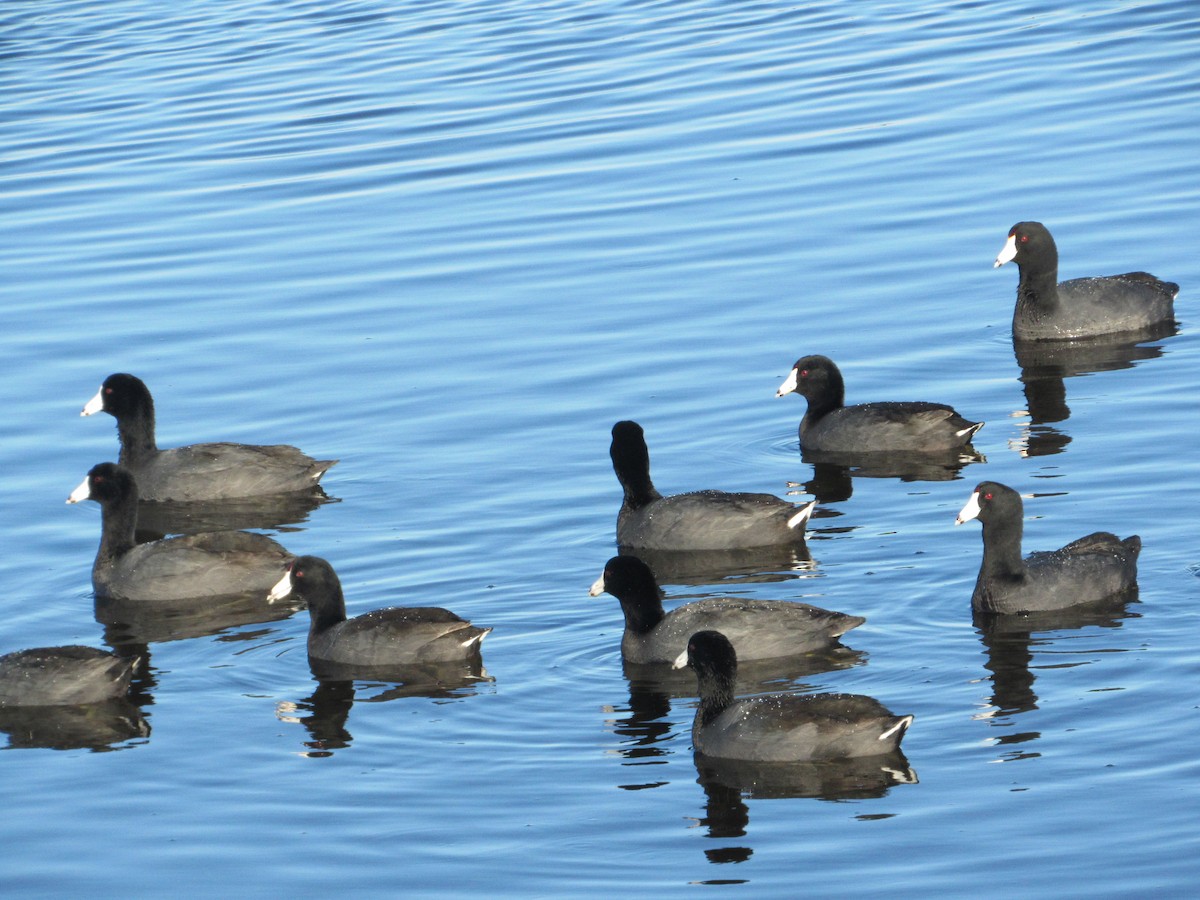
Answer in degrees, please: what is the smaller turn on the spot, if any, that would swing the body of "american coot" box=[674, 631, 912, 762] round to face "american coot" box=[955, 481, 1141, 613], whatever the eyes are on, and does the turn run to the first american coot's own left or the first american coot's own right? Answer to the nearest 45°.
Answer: approximately 135° to the first american coot's own right

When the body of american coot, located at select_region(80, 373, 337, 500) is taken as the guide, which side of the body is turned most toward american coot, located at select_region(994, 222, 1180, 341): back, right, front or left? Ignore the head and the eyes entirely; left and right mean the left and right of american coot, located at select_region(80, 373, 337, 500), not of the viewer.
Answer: back

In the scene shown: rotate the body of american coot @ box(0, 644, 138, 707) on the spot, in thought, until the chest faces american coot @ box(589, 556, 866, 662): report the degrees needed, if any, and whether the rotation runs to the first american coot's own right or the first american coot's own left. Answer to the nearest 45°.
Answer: approximately 180°

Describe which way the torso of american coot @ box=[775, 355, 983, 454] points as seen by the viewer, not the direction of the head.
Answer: to the viewer's left

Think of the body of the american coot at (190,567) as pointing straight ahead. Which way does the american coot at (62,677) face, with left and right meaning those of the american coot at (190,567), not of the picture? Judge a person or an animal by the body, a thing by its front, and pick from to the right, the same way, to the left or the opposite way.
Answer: the same way

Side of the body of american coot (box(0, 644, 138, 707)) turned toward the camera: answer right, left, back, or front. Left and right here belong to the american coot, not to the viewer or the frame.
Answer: left

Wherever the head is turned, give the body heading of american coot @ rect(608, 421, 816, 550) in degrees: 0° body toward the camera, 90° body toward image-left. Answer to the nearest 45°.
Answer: approximately 90°

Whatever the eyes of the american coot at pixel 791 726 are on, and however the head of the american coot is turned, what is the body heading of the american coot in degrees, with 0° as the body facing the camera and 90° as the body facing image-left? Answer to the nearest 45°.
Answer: approximately 90°

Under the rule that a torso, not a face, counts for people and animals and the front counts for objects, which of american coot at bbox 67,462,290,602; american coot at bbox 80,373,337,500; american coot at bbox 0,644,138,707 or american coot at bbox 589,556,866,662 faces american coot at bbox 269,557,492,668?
american coot at bbox 589,556,866,662

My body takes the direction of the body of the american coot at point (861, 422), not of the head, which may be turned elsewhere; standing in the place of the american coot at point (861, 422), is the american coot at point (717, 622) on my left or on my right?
on my left

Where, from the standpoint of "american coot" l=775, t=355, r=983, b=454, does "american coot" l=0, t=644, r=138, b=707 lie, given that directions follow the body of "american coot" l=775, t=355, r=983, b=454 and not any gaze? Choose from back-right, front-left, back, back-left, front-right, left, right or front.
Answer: front-left

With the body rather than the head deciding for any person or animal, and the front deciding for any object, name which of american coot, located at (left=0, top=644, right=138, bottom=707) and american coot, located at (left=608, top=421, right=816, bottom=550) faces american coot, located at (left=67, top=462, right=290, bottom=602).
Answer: american coot, located at (left=608, top=421, right=816, bottom=550)

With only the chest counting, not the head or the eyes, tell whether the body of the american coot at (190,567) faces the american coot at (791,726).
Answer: no

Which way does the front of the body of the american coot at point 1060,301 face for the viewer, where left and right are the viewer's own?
facing to the left of the viewer

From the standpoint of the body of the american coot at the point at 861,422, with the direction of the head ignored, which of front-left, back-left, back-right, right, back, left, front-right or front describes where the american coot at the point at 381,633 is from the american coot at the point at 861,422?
front-left

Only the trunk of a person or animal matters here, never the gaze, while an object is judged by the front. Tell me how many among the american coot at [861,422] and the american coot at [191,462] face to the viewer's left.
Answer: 2

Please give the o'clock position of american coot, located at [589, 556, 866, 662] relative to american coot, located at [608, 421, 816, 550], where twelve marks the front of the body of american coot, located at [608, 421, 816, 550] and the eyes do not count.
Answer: american coot, located at [589, 556, 866, 662] is roughly at 9 o'clock from american coot, located at [608, 421, 816, 550].

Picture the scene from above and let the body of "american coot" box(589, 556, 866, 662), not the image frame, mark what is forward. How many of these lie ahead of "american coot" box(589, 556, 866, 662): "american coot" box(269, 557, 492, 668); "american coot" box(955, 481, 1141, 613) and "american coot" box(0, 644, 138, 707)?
2

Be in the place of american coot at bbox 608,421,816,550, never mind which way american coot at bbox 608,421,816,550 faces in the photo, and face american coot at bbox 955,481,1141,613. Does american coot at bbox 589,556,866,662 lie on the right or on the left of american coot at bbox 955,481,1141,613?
right
